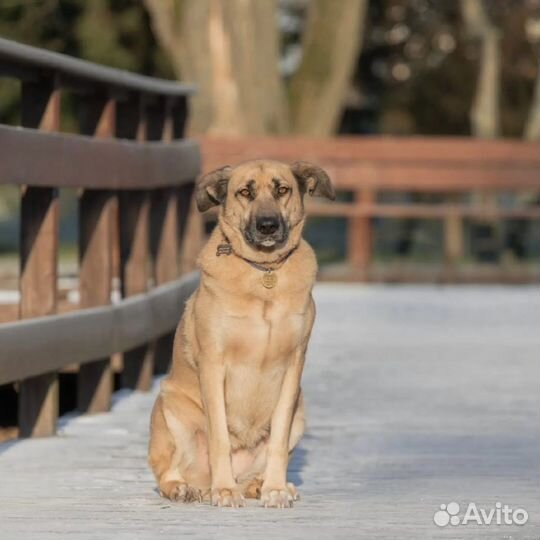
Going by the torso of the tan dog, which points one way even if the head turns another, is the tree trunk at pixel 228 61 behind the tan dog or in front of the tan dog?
behind

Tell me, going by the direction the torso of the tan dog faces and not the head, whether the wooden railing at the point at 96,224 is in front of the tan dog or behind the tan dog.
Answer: behind

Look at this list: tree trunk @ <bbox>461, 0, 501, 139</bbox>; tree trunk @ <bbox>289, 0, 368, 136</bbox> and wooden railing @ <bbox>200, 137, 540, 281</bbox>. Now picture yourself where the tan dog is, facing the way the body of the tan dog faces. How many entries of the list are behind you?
3

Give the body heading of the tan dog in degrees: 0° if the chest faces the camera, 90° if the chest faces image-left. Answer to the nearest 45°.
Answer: approximately 0°

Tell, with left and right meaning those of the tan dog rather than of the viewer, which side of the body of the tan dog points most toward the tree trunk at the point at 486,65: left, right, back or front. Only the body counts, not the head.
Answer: back

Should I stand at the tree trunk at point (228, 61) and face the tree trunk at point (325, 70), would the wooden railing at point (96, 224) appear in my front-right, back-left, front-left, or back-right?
back-right

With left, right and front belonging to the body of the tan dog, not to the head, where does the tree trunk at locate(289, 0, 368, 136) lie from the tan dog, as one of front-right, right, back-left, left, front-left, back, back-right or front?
back

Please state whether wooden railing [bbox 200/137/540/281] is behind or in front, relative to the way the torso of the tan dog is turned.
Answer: behind
